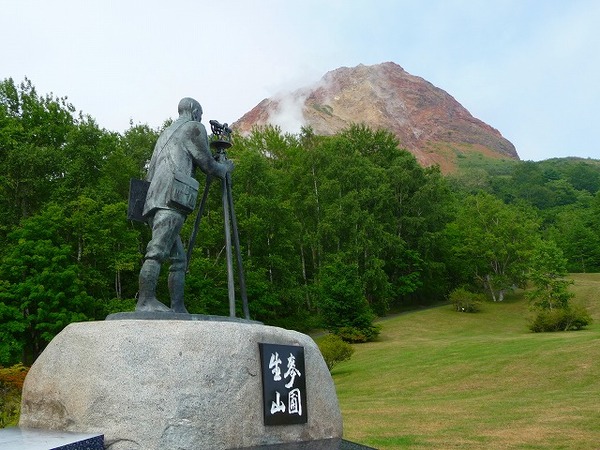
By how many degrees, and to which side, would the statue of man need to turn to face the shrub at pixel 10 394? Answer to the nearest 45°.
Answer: approximately 90° to its left

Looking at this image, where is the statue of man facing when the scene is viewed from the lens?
facing away from the viewer and to the right of the viewer

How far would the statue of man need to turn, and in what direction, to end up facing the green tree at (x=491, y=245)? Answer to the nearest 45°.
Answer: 0° — it already faces it

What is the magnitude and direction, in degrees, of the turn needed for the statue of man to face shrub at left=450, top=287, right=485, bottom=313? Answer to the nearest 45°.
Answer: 0° — it already faces it

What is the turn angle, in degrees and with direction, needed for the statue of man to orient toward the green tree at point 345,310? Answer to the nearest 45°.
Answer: approximately 45° to its left

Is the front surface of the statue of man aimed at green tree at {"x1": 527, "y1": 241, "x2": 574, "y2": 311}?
yes

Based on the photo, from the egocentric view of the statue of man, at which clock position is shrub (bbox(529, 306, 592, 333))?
The shrub is roughly at 12 o'clock from the statue of man.
